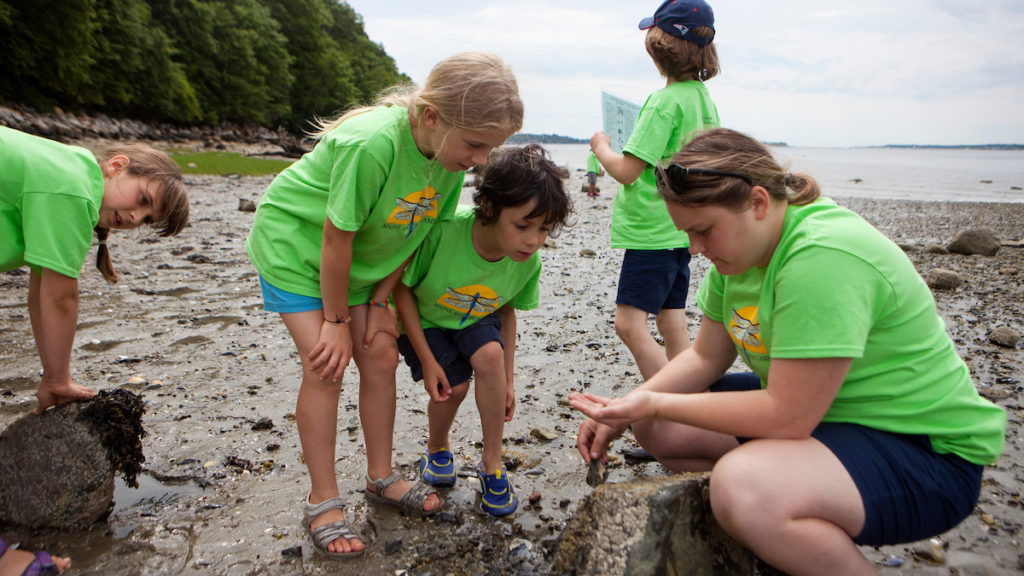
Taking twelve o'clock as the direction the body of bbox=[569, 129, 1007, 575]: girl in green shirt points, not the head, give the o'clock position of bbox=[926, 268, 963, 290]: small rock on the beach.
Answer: The small rock on the beach is roughly at 5 o'clock from the girl in green shirt.

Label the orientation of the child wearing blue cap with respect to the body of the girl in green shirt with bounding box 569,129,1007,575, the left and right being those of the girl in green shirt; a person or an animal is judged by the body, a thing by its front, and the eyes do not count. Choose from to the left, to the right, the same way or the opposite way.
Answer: to the right

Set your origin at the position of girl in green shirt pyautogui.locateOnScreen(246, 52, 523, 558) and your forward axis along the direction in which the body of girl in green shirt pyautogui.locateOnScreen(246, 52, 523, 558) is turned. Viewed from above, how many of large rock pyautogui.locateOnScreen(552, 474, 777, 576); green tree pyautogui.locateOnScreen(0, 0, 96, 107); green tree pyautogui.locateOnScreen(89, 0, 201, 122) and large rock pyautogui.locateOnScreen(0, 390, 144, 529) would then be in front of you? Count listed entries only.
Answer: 1

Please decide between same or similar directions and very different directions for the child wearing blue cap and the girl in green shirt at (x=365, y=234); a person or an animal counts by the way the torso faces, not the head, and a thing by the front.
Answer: very different directions

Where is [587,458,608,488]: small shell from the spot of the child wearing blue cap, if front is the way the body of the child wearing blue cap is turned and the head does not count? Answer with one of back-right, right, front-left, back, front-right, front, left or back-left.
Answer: back-left

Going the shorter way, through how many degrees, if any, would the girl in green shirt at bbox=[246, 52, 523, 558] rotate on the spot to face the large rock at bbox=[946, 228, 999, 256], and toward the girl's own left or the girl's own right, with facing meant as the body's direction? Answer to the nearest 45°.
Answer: approximately 90° to the girl's own left

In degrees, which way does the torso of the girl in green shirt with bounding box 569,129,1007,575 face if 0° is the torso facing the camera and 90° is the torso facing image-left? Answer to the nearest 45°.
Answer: approximately 45°

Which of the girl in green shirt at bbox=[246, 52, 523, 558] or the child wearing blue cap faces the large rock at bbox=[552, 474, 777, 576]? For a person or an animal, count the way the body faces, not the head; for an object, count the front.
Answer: the girl in green shirt

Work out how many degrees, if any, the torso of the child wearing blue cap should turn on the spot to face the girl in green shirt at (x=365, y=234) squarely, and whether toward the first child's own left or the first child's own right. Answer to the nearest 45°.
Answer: approximately 90° to the first child's own left

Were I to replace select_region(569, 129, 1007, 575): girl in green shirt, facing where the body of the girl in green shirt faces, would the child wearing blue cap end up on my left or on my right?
on my right

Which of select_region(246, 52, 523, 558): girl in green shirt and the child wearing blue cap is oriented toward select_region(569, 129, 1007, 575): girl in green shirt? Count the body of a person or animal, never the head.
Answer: select_region(246, 52, 523, 558): girl in green shirt

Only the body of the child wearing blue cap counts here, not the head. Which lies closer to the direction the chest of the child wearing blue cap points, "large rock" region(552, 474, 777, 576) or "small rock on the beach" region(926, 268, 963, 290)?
the small rock on the beach

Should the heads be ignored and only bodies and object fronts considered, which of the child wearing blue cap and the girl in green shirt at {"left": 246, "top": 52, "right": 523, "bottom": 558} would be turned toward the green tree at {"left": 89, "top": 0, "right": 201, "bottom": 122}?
the child wearing blue cap

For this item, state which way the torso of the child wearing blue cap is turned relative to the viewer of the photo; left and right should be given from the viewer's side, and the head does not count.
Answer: facing away from the viewer and to the left of the viewer

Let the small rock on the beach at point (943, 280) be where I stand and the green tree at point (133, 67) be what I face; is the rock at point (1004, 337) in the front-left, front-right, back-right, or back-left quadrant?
back-left

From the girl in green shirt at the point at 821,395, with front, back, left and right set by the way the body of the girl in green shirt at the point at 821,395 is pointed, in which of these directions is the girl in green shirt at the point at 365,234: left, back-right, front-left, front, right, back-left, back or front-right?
front-right

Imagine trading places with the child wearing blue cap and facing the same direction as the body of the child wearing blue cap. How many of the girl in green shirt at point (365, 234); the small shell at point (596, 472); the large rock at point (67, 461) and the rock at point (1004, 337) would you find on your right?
1

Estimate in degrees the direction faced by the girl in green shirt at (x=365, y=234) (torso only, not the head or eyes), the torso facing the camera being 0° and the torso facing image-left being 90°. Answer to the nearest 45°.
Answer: approximately 315°

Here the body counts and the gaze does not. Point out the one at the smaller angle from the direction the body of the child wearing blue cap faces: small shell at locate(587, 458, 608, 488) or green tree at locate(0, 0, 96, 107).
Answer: the green tree
